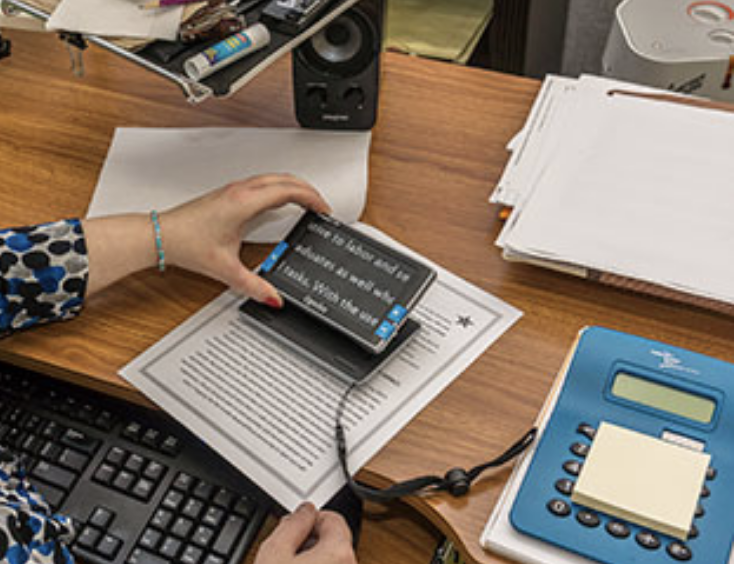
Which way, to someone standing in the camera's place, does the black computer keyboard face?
facing the viewer and to the left of the viewer

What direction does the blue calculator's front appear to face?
toward the camera

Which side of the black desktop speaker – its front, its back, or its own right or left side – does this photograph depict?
front

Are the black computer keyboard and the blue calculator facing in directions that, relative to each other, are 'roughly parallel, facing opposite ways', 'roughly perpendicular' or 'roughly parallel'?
roughly parallel

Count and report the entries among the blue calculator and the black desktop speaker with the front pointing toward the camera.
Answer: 2

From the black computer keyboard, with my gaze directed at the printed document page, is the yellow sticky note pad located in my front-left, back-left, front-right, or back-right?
front-right
